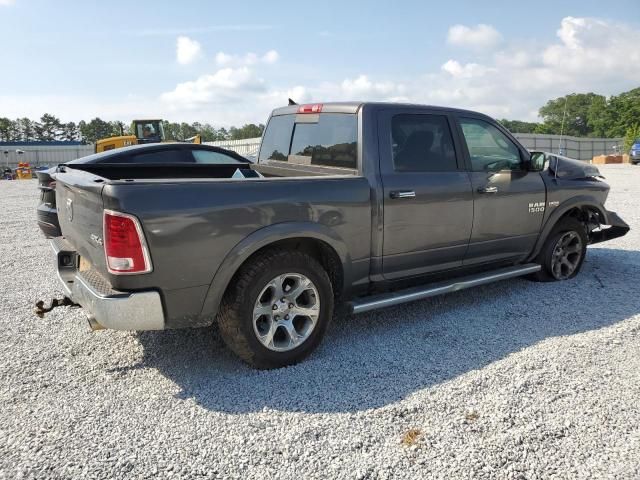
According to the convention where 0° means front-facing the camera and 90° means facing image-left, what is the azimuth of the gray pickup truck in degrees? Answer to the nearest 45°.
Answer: approximately 225°
